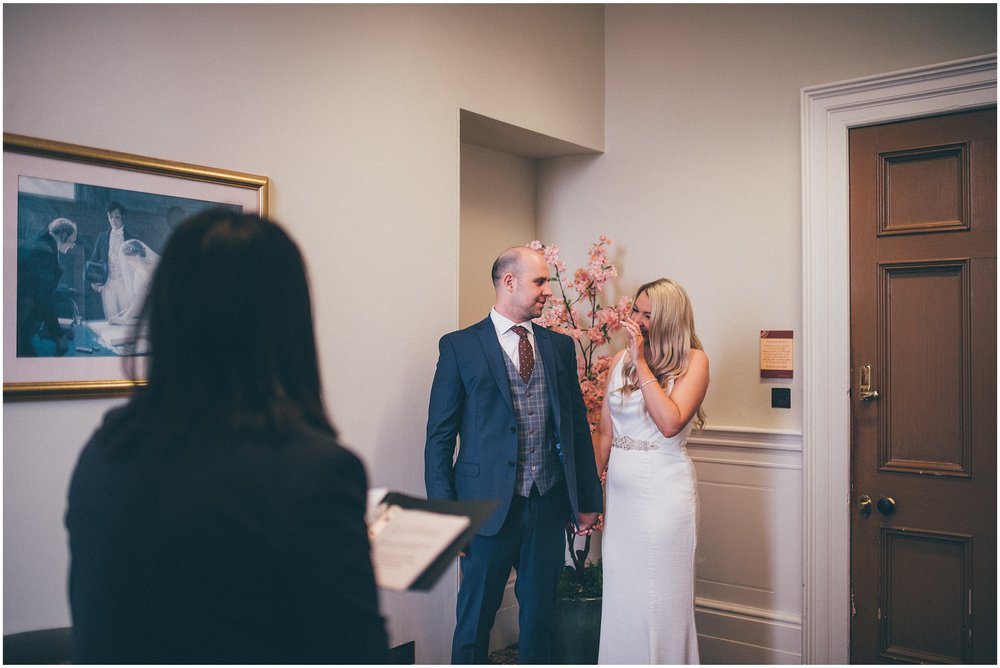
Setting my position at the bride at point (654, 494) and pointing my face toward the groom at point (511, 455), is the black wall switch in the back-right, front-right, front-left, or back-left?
back-right

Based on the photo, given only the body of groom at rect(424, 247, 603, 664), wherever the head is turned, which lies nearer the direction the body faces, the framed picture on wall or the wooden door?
the wooden door

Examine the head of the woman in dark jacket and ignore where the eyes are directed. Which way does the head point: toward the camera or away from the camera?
away from the camera

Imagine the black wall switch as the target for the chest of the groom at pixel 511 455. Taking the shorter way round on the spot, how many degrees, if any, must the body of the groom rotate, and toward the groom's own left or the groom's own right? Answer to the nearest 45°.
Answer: approximately 90° to the groom's own left

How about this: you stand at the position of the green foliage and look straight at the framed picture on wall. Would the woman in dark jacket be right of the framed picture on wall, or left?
left

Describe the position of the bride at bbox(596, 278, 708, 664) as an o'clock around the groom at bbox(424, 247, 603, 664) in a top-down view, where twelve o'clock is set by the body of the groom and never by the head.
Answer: The bride is roughly at 10 o'clock from the groom.

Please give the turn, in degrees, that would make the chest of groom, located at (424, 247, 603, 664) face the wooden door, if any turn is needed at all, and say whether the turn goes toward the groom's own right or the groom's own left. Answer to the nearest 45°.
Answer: approximately 45° to the groom's own left

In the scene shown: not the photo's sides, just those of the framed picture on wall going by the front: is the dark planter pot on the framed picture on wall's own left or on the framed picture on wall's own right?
on the framed picture on wall's own left

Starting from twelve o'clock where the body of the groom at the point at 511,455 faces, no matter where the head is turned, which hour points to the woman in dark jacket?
The woman in dark jacket is roughly at 2 o'clock from the groom.

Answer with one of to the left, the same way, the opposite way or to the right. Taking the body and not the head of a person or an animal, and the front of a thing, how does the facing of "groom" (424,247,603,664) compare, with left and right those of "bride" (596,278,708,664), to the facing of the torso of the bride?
to the left

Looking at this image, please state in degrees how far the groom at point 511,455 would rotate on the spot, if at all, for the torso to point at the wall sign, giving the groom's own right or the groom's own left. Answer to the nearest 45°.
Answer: approximately 90° to the groom's own left

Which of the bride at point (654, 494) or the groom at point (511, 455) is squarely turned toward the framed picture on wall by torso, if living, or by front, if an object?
the bride

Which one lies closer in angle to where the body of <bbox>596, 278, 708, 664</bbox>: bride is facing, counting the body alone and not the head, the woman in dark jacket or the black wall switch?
the woman in dark jacket

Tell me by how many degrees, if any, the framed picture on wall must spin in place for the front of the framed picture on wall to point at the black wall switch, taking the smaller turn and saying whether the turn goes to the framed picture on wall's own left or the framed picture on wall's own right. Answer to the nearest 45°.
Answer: approximately 45° to the framed picture on wall's own left

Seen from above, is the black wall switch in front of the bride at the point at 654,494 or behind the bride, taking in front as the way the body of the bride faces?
behind
